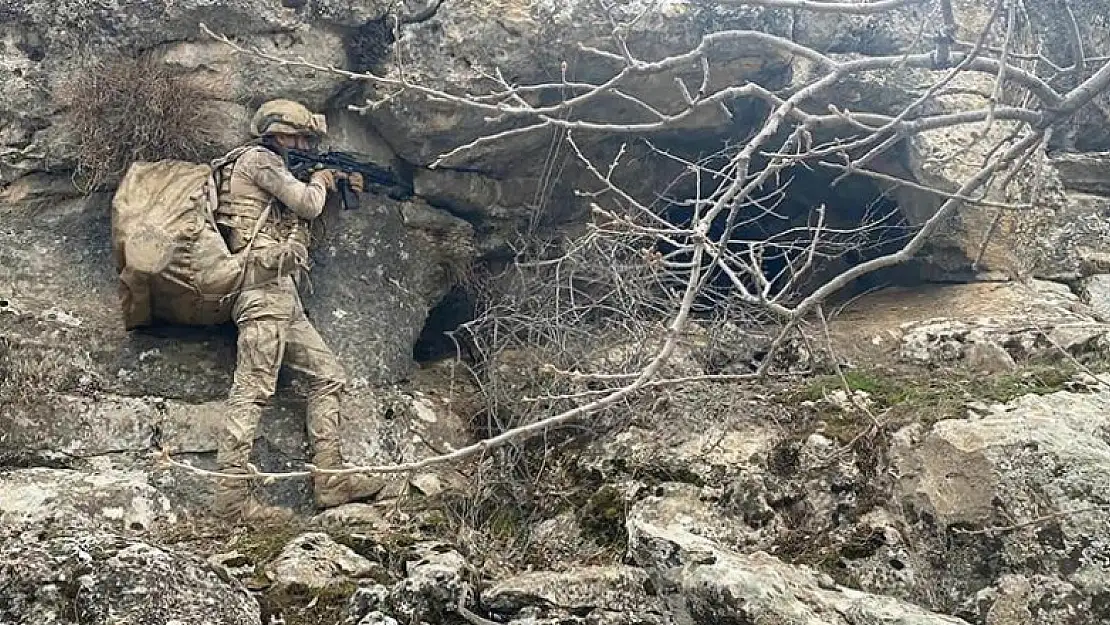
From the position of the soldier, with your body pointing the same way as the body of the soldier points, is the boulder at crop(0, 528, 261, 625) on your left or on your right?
on your right

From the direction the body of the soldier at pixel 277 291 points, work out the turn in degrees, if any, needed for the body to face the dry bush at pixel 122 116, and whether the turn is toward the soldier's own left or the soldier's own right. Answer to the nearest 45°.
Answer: approximately 135° to the soldier's own left

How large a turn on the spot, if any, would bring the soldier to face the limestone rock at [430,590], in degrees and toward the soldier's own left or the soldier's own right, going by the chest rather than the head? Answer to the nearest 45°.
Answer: approximately 90° to the soldier's own right

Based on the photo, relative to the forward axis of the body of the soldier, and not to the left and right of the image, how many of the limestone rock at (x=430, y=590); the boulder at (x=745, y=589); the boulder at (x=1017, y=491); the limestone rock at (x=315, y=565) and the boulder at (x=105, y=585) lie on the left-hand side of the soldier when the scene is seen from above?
0

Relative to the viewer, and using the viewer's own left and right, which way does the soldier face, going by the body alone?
facing to the right of the viewer

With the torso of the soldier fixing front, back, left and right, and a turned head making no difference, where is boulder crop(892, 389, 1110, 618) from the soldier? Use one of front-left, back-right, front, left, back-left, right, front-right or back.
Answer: front-right

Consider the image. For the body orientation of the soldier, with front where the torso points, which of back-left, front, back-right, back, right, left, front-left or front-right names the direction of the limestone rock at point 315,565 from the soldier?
right

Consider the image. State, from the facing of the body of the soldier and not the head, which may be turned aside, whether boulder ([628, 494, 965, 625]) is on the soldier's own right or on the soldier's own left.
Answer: on the soldier's own right

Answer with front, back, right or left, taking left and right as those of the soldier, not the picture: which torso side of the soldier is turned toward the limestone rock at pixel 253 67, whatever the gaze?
left

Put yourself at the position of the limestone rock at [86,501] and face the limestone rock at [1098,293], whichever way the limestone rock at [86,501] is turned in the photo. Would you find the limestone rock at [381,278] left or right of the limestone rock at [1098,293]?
left

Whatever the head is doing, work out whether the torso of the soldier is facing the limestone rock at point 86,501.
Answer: no

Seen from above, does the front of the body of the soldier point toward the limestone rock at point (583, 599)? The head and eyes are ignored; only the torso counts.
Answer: no

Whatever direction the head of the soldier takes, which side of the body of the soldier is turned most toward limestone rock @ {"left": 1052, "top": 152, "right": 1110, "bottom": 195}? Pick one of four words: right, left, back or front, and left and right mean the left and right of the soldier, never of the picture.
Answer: front

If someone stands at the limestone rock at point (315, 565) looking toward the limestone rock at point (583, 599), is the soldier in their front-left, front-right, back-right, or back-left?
back-left

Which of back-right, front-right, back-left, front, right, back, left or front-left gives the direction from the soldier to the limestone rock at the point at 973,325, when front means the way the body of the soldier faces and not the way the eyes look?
front

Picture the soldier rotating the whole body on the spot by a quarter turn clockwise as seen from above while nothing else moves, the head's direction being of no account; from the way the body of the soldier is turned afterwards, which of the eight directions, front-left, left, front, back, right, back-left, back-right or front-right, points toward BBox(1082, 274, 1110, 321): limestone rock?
left
